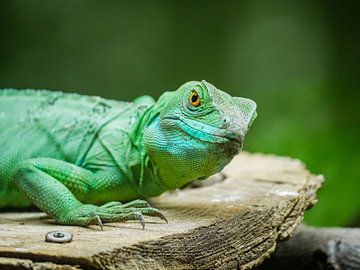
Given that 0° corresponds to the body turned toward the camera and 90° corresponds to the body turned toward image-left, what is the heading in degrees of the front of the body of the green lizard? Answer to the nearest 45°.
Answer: approximately 270°

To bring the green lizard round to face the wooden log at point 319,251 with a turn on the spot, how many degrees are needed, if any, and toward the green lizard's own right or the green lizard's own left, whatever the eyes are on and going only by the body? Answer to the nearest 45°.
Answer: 0° — it already faces it
